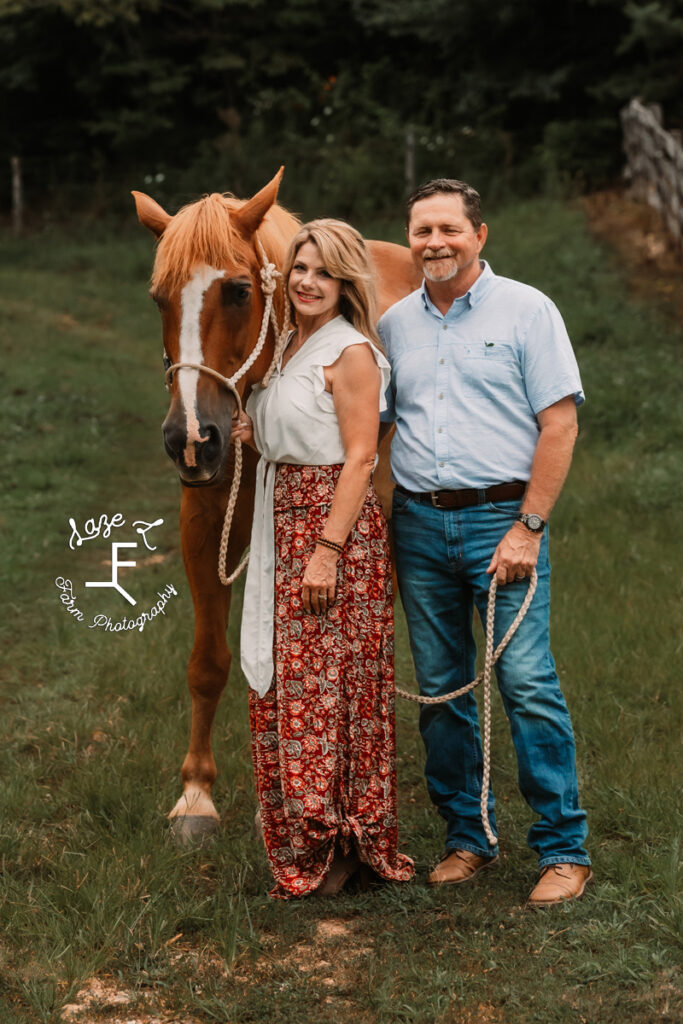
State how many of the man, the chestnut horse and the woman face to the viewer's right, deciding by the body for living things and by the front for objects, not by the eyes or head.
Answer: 0

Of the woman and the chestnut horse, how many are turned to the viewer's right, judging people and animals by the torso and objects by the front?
0

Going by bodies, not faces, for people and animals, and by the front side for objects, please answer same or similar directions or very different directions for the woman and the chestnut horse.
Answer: same or similar directions

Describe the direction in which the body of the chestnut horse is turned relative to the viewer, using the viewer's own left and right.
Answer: facing the viewer and to the left of the viewer

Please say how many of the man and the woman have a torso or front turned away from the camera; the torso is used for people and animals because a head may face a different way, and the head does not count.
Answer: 0

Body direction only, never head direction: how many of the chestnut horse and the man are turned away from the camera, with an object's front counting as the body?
0

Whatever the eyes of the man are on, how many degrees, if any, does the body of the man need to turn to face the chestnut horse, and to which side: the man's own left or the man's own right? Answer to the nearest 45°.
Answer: approximately 45° to the man's own right

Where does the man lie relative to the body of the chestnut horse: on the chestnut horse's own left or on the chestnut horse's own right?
on the chestnut horse's own left

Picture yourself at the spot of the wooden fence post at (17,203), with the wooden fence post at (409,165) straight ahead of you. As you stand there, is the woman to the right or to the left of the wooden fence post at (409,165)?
right

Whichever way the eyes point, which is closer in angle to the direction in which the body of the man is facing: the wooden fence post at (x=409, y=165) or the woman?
the woman

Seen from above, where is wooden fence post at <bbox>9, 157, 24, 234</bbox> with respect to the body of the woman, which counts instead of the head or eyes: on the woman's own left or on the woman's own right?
on the woman's own right

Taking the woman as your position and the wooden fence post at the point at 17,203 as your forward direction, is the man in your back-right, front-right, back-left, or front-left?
back-right

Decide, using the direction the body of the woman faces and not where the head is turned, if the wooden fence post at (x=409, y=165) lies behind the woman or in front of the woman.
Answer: behind

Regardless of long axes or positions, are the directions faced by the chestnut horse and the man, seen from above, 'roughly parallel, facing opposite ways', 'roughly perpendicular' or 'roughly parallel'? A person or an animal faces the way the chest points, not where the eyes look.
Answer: roughly parallel

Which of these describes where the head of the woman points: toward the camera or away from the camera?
toward the camera
